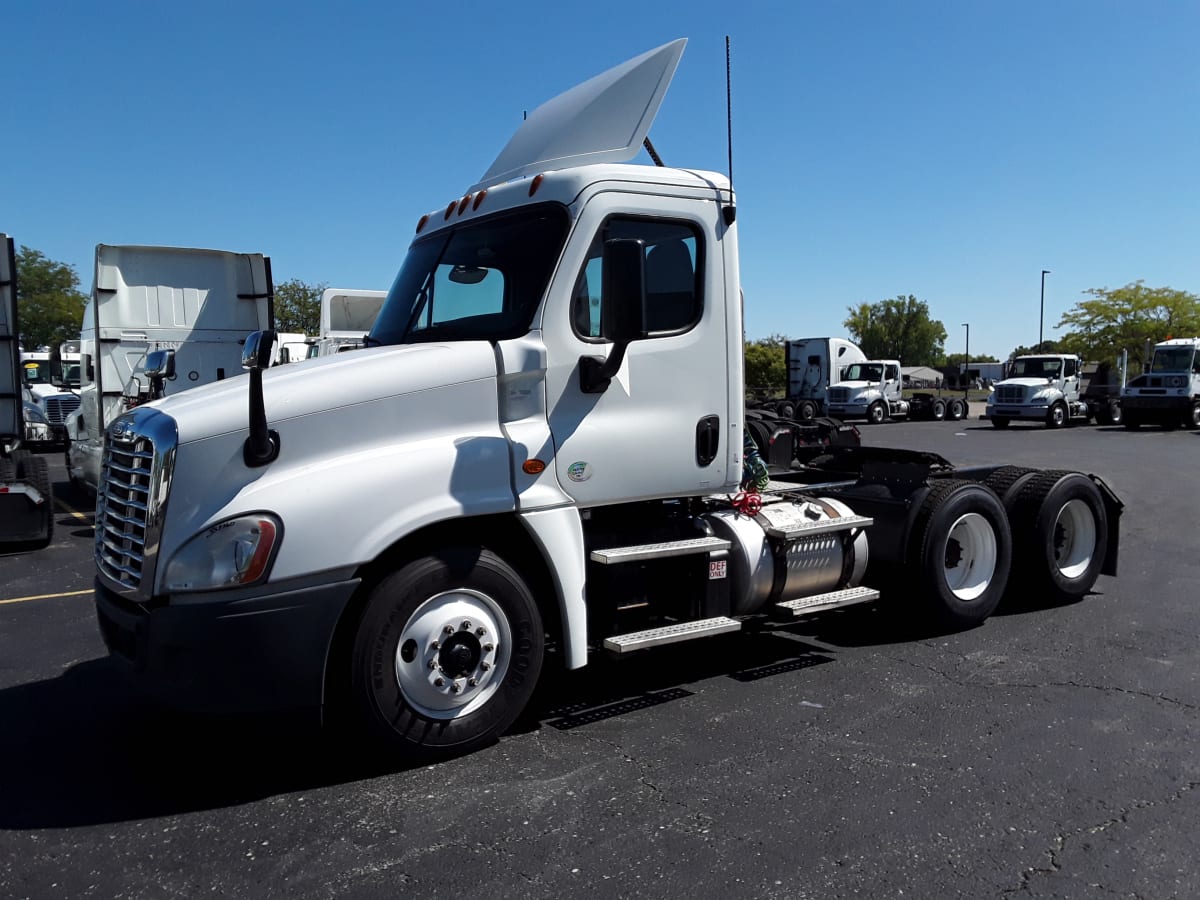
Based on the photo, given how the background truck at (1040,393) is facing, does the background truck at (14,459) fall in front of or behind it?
in front

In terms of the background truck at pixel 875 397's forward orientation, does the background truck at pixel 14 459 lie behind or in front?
in front

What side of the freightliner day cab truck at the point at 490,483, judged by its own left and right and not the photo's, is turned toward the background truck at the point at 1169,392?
back

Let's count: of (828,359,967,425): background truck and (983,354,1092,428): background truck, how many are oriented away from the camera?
0

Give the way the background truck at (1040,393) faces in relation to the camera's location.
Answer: facing the viewer and to the left of the viewer

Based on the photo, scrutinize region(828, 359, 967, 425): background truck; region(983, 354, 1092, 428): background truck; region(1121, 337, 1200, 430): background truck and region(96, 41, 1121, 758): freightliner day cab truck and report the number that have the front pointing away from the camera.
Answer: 0

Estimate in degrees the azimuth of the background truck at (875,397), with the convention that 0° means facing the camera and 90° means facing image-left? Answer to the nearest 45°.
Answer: approximately 45°

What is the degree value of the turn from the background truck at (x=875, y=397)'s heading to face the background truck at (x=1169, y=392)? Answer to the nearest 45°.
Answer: approximately 135° to its left
